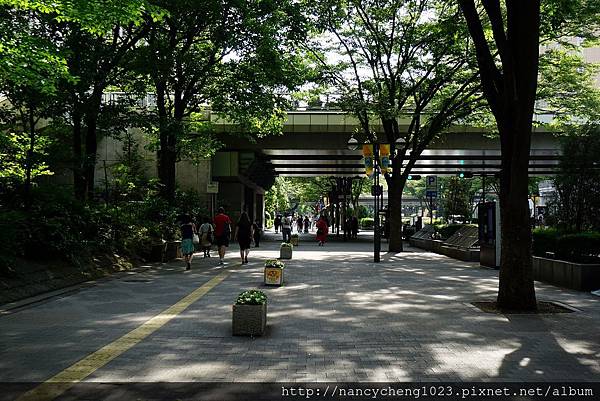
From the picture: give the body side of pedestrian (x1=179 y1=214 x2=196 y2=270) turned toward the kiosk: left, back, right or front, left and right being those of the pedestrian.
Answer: right

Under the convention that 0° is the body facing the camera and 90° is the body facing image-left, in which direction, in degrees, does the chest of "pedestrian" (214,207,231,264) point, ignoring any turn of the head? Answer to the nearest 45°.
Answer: approximately 180°

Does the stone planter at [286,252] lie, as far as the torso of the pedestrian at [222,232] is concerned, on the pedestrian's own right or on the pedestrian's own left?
on the pedestrian's own right

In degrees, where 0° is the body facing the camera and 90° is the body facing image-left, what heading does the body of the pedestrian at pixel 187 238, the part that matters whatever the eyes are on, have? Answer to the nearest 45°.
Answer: approximately 180°

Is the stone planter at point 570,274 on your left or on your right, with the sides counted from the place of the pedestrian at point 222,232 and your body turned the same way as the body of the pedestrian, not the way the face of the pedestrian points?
on your right

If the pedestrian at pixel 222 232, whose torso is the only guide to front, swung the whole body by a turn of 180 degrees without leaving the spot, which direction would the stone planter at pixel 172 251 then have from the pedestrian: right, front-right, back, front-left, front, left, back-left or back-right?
back-right

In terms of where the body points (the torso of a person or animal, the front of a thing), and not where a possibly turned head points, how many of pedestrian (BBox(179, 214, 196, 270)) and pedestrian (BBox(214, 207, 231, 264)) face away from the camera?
2

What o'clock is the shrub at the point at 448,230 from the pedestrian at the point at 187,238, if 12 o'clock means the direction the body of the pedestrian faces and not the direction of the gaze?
The shrub is roughly at 2 o'clock from the pedestrian.

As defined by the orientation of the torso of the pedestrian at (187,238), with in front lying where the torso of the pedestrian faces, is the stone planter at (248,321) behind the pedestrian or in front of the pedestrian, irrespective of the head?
behind

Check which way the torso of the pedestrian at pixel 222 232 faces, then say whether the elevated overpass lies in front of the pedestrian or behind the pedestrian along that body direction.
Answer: in front
